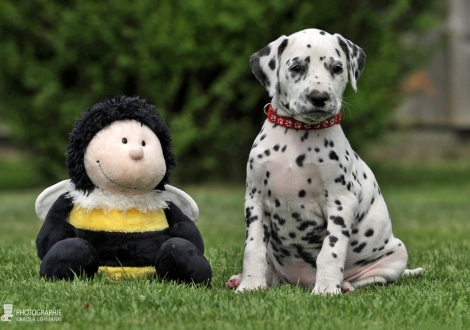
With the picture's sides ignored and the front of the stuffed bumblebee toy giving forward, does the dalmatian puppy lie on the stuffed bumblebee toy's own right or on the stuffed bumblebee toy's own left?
on the stuffed bumblebee toy's own left

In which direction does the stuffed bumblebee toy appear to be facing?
toward the camera
